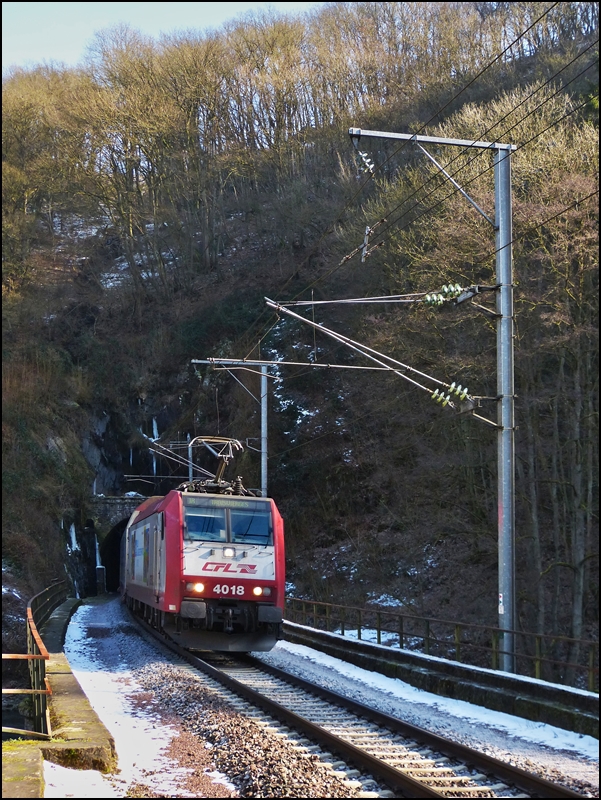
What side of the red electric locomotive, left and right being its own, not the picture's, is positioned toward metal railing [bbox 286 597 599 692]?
front

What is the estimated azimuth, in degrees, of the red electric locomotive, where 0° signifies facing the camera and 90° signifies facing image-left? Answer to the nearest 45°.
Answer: approximately 315°
